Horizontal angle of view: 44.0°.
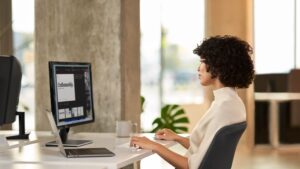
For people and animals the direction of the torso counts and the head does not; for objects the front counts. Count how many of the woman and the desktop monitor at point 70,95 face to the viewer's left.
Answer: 1

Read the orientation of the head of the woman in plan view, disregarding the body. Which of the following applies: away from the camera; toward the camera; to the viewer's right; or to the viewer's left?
to the viewer's left

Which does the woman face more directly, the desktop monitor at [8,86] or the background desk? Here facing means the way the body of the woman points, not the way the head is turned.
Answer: the desktop monitor

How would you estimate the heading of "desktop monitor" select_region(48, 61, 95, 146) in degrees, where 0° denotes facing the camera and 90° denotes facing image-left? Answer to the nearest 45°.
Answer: approximately 315°

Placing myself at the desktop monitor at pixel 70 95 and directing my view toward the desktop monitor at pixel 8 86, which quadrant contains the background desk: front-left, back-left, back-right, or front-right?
back-right

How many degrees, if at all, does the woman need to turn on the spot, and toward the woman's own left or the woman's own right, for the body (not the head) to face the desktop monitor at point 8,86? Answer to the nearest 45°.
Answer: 0° — they already face it

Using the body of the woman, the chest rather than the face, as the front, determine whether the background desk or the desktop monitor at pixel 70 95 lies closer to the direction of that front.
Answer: the desktop monitor

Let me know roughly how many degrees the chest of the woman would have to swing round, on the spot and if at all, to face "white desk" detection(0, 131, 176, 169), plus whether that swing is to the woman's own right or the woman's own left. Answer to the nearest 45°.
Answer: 0° — they already face it

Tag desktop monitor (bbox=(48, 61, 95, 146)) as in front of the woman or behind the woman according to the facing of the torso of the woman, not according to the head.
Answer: in front

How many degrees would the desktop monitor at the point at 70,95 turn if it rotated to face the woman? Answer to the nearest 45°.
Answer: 0° — it already faces them

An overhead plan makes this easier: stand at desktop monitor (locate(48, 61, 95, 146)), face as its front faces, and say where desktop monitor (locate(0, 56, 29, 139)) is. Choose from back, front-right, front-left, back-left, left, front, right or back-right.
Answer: back-right

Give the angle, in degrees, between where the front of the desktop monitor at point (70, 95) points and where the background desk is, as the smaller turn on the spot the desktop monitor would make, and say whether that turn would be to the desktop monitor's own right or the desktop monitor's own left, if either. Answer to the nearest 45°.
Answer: approximately 90° to the desktop monitor's own left

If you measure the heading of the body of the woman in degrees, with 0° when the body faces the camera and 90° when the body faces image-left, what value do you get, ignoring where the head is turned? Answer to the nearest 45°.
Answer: approximately 90°
